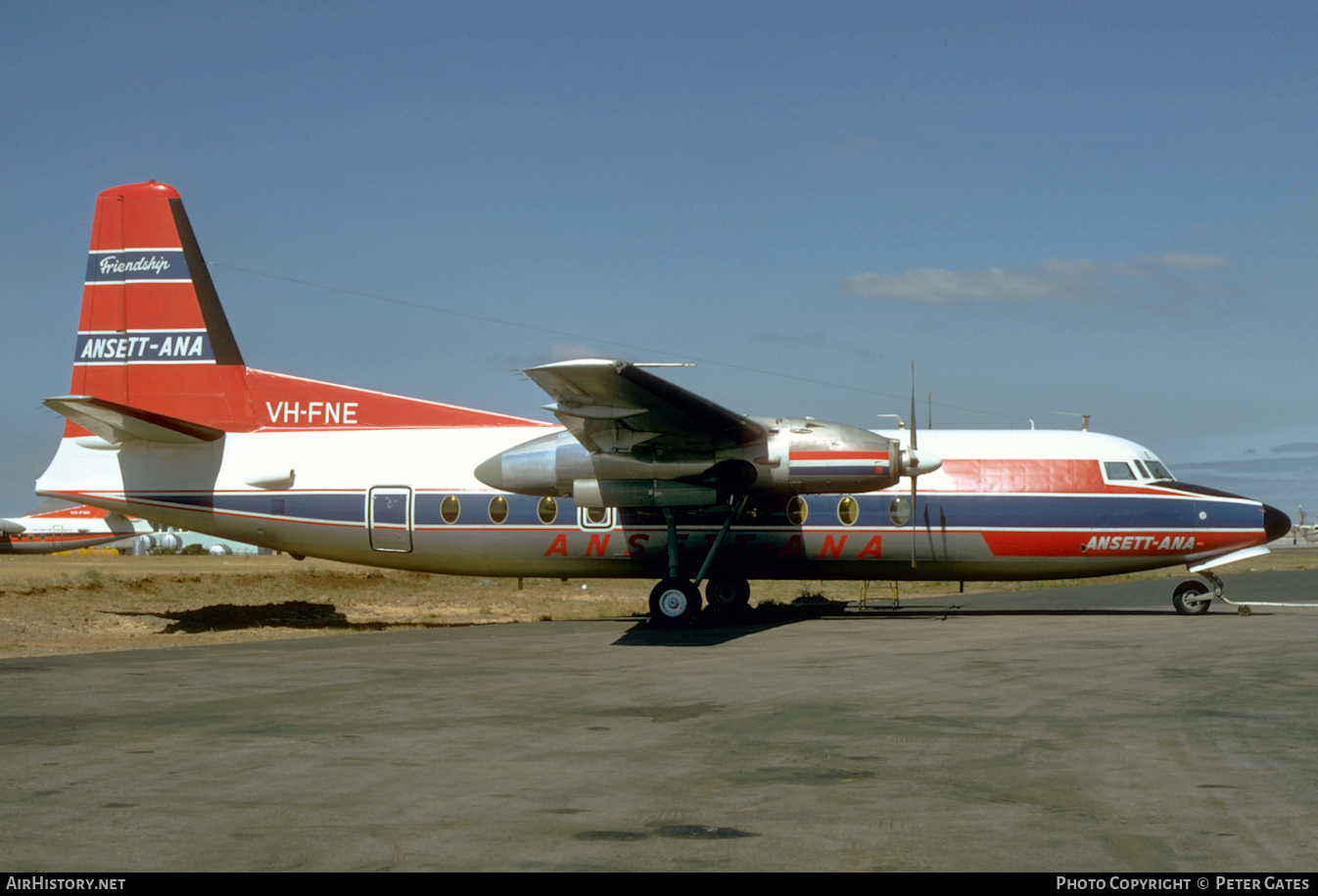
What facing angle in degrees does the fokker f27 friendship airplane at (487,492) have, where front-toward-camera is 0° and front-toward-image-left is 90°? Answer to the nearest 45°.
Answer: approximately 270°
